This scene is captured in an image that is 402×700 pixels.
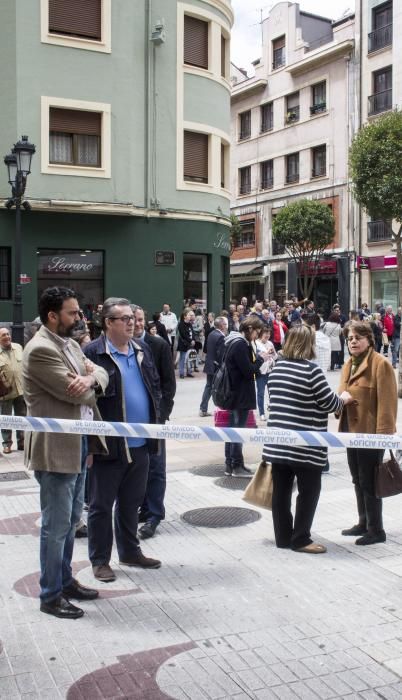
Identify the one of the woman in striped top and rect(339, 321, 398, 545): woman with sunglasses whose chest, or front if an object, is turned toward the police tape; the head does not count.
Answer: the woman with sunglasses

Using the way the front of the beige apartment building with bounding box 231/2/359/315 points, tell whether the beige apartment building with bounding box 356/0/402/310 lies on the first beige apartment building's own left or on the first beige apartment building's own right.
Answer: on the first beige apartment building's own left

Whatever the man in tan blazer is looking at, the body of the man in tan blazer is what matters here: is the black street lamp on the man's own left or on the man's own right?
on the man's own left

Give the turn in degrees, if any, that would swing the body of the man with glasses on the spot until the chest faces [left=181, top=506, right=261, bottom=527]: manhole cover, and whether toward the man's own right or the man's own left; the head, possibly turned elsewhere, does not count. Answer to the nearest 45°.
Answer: approximately 90° to the man's own left

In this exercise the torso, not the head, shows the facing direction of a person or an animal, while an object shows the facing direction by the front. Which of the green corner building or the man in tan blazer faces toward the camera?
the green corner building

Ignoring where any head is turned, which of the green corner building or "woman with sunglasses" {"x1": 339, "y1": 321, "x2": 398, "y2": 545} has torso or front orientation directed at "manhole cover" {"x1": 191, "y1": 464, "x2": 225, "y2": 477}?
the green corner building

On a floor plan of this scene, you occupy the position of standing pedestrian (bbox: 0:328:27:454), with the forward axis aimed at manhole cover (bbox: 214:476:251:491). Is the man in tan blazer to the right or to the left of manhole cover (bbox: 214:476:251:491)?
right

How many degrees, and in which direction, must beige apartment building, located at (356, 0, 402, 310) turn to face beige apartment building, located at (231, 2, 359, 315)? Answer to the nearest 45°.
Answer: approximately 90° to its right

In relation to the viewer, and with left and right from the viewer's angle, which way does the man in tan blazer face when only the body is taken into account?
facing to the right of the viewer

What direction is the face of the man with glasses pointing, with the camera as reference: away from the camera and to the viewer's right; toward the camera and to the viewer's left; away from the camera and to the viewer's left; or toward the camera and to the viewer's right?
toward the camera and to the viewer's right

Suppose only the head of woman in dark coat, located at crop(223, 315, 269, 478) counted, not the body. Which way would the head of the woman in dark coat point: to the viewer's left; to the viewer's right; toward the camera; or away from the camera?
to the viewer's right

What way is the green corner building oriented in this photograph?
toward the camera

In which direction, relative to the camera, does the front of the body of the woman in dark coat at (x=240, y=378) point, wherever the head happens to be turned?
to the viewer's right

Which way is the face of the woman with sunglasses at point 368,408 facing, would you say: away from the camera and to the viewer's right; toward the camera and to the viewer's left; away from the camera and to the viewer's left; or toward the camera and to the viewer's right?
toward the camera and to the viewer's left

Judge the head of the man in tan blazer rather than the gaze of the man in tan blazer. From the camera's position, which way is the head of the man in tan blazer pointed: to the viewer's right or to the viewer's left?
to the viewer's right

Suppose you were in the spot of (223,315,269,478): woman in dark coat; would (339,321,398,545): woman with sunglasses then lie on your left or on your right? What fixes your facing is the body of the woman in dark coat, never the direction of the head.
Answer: on your right
